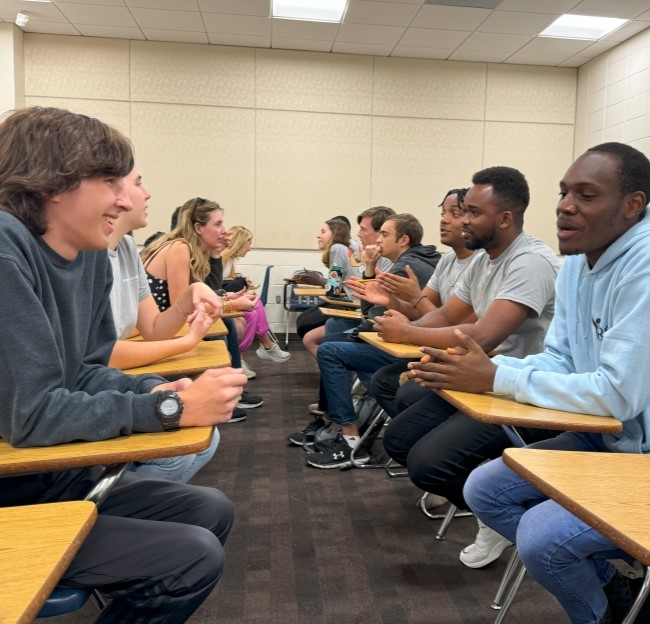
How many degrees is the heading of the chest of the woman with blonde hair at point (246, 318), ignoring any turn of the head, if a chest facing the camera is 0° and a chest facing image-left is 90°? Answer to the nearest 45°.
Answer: approximately 270°

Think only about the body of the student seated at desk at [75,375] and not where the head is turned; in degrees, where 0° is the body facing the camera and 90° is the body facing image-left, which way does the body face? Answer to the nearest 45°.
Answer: approximately 270°

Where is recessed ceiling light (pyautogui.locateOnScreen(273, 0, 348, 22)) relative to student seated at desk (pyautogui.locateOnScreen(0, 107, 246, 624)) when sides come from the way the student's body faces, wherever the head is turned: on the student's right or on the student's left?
on the student's left

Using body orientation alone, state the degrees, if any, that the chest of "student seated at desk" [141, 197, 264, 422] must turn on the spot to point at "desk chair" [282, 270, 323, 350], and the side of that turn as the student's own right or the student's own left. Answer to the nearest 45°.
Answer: approximately 90° to the student's own left

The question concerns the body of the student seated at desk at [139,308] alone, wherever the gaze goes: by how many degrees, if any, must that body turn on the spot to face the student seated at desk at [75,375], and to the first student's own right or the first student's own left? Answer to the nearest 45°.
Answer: approximately 90° to the first student's own right

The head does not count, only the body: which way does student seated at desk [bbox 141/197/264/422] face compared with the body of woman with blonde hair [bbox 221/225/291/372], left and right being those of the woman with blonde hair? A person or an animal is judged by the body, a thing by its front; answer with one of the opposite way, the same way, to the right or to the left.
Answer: the same way

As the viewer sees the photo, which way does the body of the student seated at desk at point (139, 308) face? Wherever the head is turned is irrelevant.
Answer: to the viewer's right

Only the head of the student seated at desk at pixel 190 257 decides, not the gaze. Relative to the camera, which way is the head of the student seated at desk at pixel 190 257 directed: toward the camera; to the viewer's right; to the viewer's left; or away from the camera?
to the viewer's right

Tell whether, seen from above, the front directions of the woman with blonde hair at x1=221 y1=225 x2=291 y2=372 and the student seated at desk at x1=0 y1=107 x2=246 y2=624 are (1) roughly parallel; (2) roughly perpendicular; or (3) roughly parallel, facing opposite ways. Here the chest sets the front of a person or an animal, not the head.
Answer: roughly parallel

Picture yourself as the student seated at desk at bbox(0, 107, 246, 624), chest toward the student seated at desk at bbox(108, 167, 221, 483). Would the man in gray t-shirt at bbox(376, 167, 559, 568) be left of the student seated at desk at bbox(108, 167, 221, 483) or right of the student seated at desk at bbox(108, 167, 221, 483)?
right

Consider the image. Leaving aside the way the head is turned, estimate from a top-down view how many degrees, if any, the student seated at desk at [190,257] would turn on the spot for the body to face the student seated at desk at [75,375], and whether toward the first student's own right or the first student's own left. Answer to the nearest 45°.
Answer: approximately 90° to the first student's own right

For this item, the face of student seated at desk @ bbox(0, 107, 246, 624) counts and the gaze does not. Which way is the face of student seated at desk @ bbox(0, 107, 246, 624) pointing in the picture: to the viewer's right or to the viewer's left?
to the viewer's right

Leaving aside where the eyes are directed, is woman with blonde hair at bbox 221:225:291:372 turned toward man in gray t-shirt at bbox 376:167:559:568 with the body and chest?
no

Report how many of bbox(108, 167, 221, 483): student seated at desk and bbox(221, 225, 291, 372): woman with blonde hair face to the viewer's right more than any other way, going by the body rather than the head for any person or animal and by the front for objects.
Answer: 2

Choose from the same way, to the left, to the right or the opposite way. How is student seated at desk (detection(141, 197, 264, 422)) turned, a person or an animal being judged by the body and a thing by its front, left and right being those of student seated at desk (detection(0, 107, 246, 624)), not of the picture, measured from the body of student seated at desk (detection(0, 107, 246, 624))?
the same way
